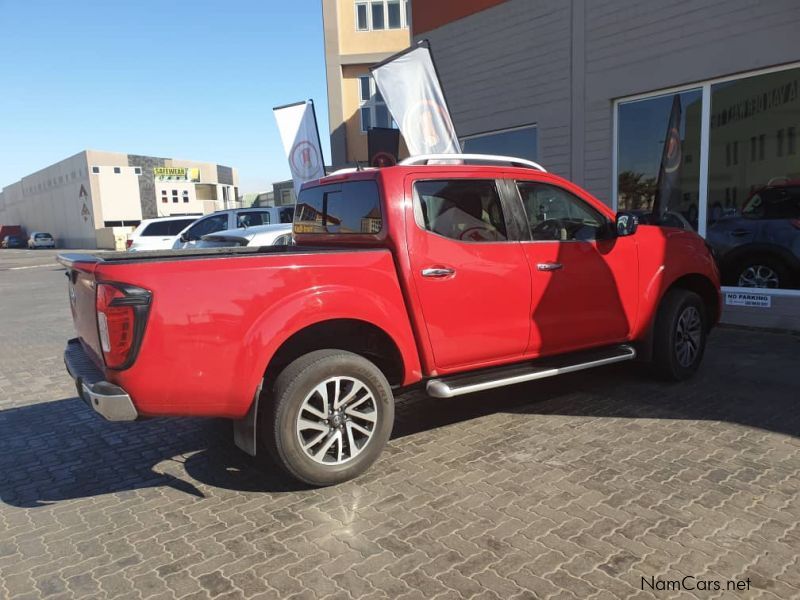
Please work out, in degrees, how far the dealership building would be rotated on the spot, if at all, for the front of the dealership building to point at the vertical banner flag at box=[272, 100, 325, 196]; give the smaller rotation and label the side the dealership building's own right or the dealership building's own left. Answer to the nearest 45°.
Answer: approximately 90° to the dealership building's own right

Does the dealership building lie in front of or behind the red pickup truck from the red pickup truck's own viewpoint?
in front

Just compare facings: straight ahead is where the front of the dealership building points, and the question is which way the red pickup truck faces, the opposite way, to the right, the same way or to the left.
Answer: the opposite way

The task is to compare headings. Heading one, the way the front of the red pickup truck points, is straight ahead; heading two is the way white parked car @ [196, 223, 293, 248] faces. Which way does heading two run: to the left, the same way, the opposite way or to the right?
the opposite way

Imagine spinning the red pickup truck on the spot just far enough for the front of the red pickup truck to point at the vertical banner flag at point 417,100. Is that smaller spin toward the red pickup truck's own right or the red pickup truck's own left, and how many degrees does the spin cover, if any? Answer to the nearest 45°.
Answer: approximately 45° to the red pickup truck's own left

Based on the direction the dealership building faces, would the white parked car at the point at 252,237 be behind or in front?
in front

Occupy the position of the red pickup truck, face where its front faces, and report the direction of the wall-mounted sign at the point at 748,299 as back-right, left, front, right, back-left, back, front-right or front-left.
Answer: front

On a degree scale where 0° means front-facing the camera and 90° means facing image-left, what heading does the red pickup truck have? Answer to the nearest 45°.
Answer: approximately 225°

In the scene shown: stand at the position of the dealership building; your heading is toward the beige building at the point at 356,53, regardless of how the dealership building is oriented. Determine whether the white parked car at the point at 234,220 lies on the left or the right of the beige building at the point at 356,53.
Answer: left

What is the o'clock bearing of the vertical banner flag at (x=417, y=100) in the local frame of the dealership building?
The vertical banner flag is roughly at 1 o'clock from the dealership building.

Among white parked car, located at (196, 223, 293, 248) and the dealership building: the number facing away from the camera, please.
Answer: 0

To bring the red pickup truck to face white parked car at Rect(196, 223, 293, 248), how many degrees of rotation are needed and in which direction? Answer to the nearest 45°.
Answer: approximately 45° to its left

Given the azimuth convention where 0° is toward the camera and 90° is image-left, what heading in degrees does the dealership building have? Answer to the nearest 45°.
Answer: approximately 45°

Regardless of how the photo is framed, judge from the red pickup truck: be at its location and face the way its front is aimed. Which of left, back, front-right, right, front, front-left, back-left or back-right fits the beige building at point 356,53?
front-left
